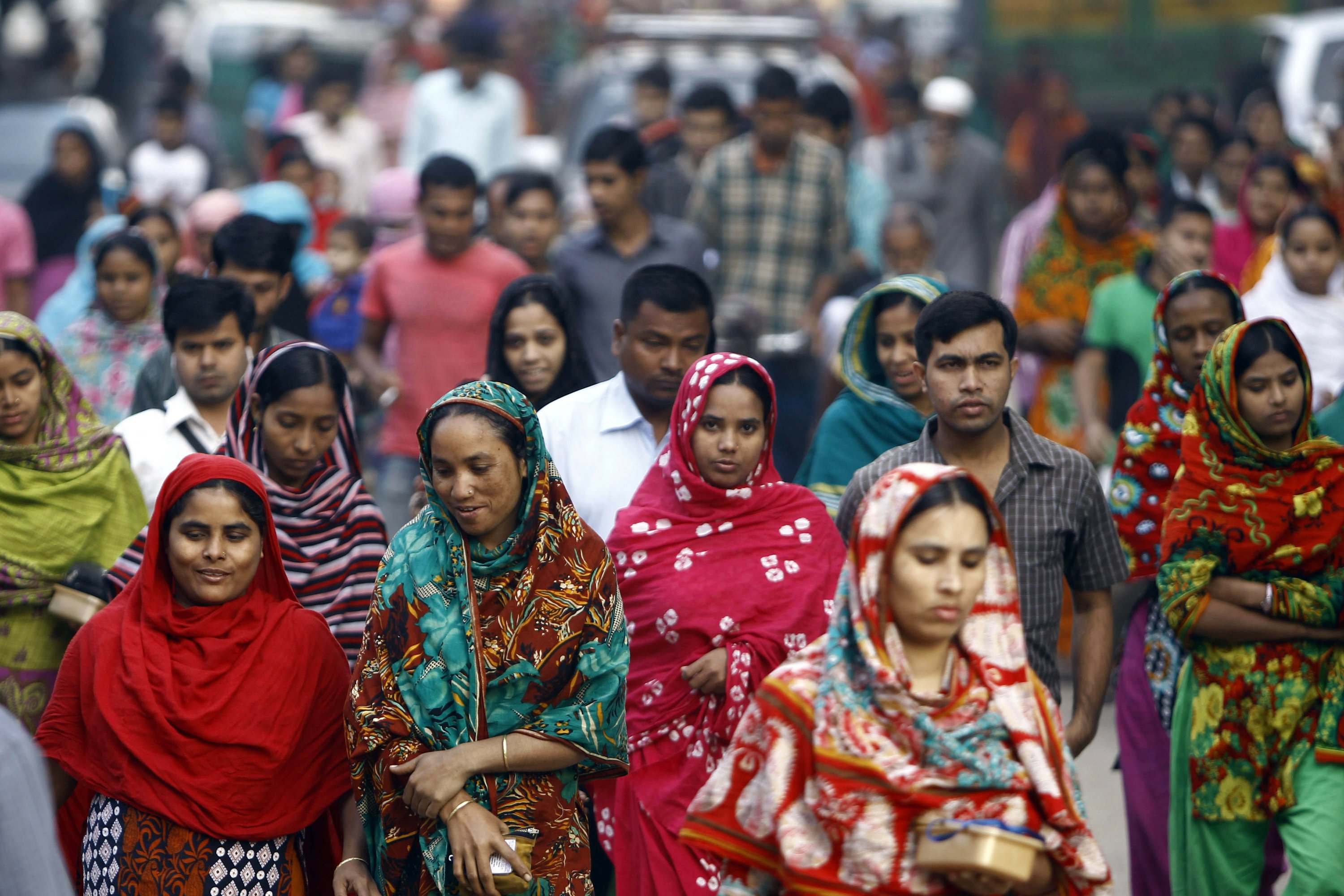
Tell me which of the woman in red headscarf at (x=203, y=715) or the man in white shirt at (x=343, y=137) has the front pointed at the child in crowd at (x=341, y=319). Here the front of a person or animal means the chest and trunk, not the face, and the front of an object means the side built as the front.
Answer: the man in white shirt

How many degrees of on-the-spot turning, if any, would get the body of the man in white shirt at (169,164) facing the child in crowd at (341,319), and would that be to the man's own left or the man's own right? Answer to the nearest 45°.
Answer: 0° — they already face them

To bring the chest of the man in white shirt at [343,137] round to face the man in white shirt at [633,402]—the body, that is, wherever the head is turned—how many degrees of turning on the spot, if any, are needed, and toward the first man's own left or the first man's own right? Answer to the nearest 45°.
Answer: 0° — they already face them

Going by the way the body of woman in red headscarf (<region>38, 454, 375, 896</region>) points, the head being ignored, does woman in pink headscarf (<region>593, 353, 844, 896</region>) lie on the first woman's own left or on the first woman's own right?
on the first woman's own left

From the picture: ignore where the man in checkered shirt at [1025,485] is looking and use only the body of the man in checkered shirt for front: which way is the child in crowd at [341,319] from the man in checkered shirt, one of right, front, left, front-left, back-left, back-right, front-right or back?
back-right

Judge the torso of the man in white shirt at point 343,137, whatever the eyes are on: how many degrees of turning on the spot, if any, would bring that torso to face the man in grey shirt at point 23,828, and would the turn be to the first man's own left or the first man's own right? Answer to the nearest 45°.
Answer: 0° — they already face them

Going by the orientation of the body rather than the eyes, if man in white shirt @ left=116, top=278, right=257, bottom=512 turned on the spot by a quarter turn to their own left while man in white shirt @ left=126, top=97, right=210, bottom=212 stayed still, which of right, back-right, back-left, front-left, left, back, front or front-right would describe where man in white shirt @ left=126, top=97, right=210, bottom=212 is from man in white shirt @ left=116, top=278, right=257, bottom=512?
front-left

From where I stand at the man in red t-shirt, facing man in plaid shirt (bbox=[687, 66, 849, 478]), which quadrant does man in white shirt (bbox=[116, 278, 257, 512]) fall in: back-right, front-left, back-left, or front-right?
back-right
